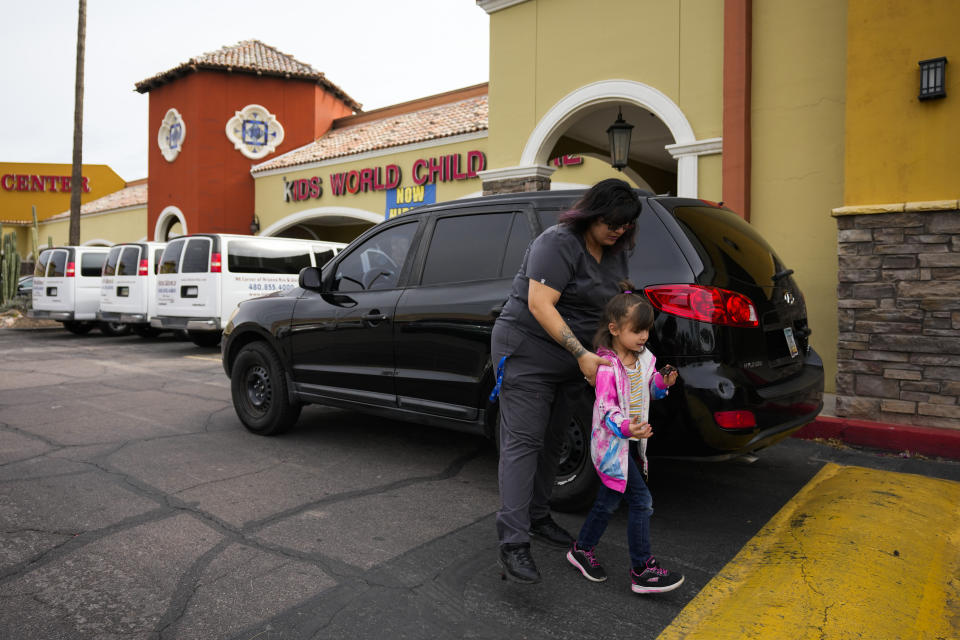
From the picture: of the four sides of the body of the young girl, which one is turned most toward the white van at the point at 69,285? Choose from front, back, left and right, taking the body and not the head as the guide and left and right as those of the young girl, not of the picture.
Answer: back

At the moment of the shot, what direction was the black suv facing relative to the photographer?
facing away from the viewer and to the left of the viewer

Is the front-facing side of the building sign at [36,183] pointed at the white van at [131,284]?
yes

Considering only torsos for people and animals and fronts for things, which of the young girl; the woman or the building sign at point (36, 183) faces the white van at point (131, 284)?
the building sign

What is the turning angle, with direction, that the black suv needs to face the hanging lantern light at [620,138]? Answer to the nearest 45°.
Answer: approximately 45° to its right

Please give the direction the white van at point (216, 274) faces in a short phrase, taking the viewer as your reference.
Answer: facing away from the viewer and to the right of the viewer

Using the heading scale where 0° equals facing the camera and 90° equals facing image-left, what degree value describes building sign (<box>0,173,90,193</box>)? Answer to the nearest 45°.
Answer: approximately 0°
